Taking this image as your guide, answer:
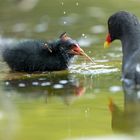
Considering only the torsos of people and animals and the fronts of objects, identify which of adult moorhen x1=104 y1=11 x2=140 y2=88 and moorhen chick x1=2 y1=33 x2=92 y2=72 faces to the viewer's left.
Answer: the adult moorhen

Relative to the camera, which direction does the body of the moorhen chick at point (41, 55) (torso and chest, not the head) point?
to the viewer's right

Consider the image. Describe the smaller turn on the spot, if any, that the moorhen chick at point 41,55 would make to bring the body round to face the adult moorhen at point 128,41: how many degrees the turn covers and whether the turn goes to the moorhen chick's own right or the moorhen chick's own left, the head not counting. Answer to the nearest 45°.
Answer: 0° — it already faces it

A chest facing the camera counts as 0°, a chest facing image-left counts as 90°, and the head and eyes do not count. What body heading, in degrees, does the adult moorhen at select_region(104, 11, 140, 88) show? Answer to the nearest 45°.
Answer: approximately 90°

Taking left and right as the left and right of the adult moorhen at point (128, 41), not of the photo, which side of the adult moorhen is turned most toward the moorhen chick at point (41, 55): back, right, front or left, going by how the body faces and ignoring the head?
front

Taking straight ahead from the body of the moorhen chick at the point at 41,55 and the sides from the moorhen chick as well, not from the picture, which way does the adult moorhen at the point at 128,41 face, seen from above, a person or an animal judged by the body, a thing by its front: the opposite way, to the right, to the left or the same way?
the opposite way

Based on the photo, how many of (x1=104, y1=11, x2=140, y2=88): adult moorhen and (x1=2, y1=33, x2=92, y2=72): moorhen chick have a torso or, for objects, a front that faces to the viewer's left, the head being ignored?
1
